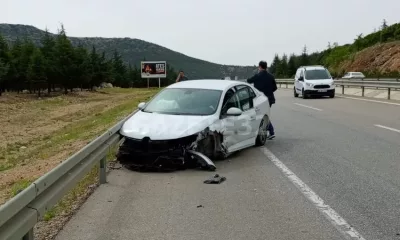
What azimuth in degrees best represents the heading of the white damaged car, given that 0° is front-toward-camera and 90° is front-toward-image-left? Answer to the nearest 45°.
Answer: approximately 45°

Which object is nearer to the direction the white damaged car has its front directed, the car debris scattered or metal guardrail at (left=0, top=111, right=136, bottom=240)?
the metal guardrail

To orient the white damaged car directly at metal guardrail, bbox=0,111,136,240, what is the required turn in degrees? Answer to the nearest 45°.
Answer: approximately 45° to its left

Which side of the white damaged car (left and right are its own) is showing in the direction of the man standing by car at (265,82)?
back

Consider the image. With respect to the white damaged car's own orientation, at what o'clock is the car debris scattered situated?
The car debris scattered is roughly at 10 o'clock from the white damaged car.

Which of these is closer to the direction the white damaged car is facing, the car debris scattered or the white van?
the car debris scattered

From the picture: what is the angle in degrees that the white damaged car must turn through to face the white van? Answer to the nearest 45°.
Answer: approximately 135° to its right

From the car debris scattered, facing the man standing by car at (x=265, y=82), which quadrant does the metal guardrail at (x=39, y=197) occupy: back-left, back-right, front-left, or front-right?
back-left

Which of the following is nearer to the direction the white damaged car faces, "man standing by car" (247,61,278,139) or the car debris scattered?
the car debris scattered
